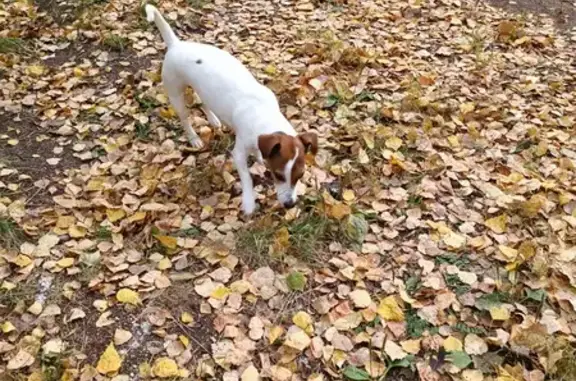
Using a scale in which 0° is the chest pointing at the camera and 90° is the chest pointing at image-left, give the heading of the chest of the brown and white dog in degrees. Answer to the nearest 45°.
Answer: approximately 315°

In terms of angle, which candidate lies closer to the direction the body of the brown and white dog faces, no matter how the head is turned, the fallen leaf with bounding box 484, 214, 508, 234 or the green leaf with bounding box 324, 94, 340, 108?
the fallen leaf

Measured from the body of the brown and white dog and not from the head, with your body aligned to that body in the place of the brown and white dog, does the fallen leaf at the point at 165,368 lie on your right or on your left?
on your right

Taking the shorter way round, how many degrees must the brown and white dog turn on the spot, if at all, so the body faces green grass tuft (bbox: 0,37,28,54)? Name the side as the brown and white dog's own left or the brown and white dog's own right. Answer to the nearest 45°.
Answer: approximately 180°

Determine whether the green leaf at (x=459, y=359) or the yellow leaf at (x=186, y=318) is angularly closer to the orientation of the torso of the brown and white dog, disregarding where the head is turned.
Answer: the green leaf

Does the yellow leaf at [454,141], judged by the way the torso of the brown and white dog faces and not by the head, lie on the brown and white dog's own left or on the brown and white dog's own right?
on the brown and white dog's own left

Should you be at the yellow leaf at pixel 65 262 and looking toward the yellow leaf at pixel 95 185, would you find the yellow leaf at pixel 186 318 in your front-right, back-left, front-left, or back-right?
back-right

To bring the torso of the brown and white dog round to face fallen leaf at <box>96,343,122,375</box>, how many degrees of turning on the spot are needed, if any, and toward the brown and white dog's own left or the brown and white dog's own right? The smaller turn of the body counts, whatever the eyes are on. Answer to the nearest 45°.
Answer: approximately 90° to the brown and white dog's own right

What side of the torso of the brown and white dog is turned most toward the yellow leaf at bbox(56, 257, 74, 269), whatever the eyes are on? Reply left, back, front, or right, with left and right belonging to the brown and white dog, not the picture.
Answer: right

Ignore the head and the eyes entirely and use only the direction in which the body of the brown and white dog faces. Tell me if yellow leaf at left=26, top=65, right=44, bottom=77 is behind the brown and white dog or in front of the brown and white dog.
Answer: behind

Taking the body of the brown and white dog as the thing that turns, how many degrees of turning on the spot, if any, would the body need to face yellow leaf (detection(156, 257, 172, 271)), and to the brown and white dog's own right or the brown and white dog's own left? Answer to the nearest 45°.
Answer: approximately 90° to the brown and white dog's own right

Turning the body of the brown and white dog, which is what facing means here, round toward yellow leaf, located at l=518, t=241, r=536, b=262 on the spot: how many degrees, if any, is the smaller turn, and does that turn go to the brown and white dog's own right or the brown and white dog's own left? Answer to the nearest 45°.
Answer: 0° — it already faces it

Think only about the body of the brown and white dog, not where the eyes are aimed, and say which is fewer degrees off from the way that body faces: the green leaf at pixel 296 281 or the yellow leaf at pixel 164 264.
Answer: the green leaf

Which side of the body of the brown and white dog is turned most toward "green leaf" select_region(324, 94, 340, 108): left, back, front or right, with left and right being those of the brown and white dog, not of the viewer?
left

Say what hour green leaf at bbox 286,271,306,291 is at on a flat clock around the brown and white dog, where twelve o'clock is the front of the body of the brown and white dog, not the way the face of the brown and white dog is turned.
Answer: The green leaf is roughly at 1 o'clock from the brown and white dog.

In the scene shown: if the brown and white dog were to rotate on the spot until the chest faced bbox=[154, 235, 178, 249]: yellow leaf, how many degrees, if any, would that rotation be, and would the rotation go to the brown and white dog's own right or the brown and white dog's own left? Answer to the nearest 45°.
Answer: approximately 90° to the brown and white dog's own right

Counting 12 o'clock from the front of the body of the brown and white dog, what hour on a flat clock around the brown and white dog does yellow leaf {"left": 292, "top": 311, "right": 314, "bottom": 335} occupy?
The yellow leaf is roughly at 1 o'clock from the brown and white dog.
